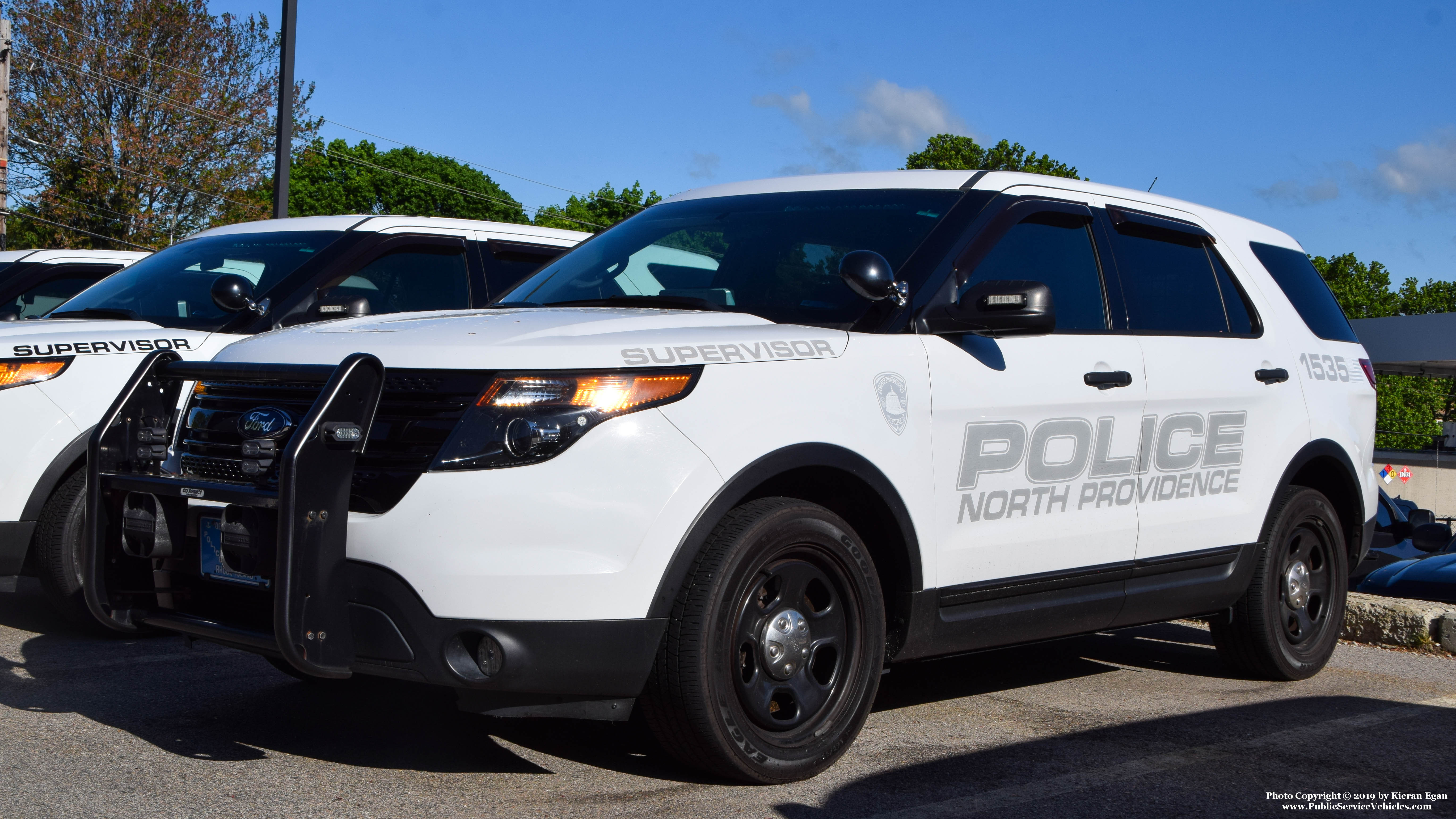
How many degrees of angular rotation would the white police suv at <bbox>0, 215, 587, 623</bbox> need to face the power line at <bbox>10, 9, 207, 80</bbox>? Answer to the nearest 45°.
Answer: approximately 135° to its right

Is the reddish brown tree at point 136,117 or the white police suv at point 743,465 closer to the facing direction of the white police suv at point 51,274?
the white police suv

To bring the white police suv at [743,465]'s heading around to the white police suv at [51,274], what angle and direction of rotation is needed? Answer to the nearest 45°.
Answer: approximately 90° to its right

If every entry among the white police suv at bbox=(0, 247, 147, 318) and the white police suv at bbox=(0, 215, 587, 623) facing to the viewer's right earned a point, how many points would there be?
0

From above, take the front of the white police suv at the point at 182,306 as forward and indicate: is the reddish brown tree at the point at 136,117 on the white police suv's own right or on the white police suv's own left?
on the white police suv's own right

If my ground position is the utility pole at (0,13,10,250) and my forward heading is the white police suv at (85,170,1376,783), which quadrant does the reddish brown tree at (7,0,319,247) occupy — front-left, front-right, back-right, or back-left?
back-left

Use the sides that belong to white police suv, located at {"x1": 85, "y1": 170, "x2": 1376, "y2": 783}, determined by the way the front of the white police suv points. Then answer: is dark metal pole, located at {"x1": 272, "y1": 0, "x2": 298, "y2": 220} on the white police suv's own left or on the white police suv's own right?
on the white police suv's own right

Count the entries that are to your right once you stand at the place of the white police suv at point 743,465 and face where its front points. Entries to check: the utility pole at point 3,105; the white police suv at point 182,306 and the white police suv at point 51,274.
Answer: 3

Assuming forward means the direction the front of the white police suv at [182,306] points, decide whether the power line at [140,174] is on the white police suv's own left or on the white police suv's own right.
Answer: on the white police suv's own right

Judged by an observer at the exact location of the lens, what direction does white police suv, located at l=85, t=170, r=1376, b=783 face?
facing the viewer and to the left of the viewer
